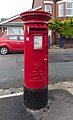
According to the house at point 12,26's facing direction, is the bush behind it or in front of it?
in front

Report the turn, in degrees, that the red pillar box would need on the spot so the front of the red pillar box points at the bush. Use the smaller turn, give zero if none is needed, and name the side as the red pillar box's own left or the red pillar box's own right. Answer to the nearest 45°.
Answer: approximately 180°

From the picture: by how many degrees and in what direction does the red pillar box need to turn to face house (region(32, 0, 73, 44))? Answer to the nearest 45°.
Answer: approximately 180°

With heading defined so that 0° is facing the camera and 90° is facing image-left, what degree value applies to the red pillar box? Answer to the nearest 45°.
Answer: approximately 0°

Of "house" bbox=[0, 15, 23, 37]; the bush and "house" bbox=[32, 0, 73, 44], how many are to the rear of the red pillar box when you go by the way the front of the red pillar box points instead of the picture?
3

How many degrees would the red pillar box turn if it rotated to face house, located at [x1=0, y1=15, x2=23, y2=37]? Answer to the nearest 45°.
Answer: approximately 180°
